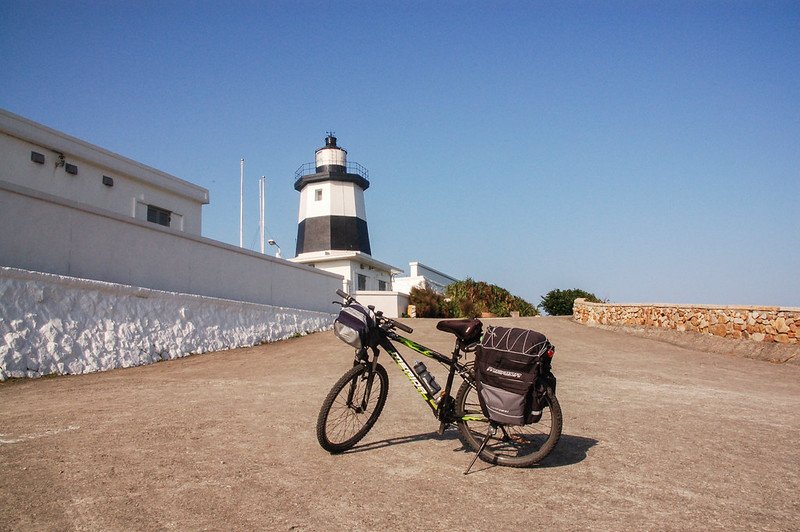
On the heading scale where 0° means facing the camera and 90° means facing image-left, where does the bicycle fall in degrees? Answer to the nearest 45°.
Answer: approximately 90°

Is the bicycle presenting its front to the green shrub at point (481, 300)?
no

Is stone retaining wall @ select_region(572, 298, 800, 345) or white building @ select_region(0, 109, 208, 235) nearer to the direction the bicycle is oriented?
the white building

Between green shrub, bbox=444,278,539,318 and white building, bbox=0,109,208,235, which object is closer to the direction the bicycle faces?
the white building

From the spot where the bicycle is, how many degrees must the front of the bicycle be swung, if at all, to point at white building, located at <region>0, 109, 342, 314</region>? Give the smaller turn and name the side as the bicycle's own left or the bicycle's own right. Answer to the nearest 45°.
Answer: approximately 45° to the bicycle's own right

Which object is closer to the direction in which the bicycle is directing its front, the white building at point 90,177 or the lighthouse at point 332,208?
the white building

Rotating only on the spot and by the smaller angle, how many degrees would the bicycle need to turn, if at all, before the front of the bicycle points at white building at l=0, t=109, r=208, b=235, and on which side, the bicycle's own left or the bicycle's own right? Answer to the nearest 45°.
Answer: approximately 45° to the bicycle's own right

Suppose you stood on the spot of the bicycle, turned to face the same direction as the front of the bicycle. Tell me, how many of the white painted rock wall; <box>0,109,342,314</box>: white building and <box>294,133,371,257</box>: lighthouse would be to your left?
0

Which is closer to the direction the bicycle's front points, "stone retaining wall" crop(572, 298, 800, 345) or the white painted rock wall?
the white painted rock wall

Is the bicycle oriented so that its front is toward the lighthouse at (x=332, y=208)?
no

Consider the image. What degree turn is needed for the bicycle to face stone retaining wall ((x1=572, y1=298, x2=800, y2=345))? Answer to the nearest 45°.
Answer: approximately 135° to its right

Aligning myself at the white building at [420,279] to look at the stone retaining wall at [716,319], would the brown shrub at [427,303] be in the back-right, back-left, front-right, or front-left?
front-right

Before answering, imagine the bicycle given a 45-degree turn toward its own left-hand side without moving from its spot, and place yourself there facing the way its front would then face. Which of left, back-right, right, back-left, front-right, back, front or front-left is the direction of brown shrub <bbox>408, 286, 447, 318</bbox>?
back-right

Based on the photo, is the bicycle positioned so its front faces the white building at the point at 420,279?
no

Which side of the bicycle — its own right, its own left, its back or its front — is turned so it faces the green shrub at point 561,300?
right
